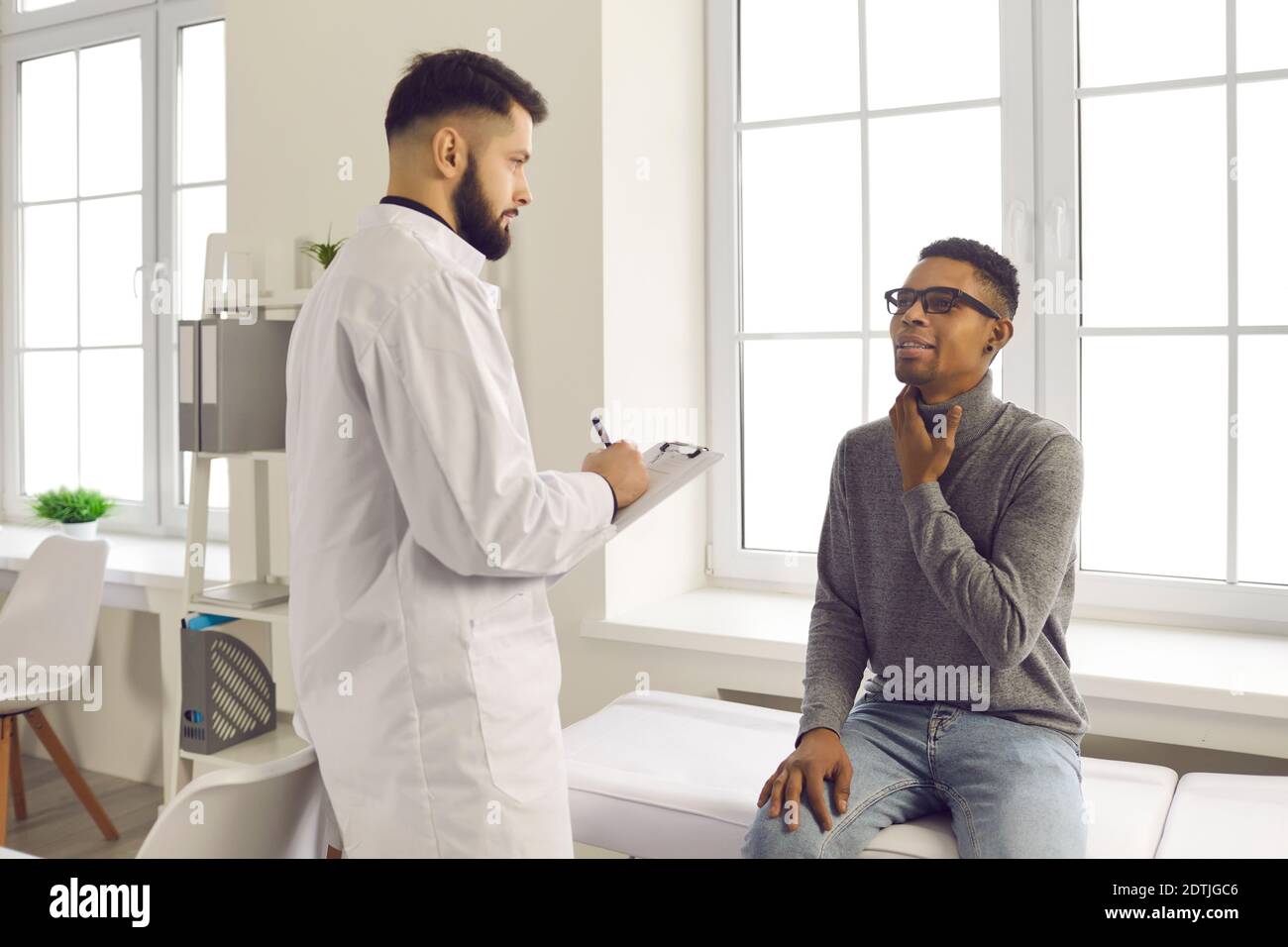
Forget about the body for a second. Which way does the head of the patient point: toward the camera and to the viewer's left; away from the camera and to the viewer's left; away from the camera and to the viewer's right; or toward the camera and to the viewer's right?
toward the camera and to the viewer's left

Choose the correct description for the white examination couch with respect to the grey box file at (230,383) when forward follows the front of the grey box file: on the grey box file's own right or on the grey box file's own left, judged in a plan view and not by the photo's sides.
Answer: on the grey box file's own left

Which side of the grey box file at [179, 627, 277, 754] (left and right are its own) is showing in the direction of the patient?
left

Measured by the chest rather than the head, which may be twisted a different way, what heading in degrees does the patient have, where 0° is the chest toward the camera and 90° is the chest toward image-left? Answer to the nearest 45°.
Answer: approximately 45°

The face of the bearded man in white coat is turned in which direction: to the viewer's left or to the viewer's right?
to the viewer's right
